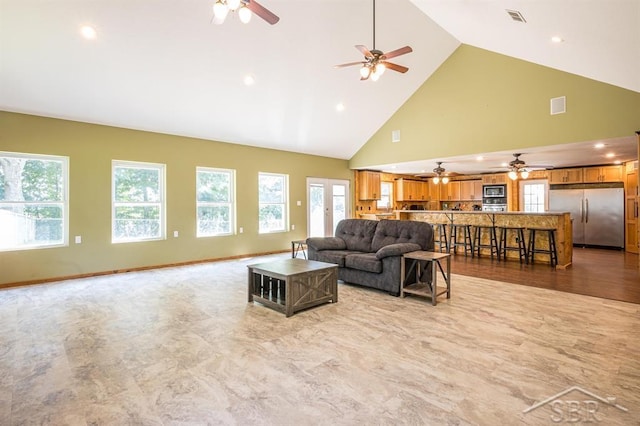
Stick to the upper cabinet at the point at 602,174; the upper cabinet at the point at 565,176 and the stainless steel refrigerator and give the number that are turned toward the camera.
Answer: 3

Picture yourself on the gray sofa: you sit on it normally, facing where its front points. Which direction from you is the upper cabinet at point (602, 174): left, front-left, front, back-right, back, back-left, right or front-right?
back

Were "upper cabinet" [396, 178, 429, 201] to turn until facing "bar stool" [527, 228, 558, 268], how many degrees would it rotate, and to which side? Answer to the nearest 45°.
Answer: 0° — it already faces it

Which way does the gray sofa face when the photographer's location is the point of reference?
facing the viewer and to the left of the viewer

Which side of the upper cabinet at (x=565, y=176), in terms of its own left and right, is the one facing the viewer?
front

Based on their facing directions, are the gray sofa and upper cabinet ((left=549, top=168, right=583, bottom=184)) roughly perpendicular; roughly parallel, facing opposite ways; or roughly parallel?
roughly parallel

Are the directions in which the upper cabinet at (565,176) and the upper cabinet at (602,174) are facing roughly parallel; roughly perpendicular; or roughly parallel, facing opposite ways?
roughly parallel

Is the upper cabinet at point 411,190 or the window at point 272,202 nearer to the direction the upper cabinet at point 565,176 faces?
the window

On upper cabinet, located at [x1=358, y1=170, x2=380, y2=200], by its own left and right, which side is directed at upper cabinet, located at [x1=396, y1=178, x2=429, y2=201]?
left

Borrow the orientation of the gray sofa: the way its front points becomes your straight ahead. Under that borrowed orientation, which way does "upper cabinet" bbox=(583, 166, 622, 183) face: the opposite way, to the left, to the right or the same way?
the same way

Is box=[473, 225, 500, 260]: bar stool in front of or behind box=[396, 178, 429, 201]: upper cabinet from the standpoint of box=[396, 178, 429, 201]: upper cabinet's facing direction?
in front

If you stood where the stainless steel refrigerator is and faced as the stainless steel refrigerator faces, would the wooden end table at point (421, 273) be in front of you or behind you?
in front

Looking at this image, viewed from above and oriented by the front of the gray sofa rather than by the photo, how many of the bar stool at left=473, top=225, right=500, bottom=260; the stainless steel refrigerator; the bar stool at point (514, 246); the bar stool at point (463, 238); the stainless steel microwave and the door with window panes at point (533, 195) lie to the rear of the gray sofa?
6

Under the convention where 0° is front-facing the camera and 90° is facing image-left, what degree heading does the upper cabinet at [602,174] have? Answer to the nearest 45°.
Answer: approximately 0°

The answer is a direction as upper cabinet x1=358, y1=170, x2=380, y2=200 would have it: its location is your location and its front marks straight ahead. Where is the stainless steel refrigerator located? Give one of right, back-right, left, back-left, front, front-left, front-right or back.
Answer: front-left

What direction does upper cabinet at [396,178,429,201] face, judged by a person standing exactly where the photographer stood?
facing the viewer and to the right of the viewer

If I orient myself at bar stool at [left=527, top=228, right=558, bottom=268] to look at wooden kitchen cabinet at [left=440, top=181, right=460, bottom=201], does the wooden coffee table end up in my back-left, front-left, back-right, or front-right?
back-left

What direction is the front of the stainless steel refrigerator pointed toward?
toward the camera

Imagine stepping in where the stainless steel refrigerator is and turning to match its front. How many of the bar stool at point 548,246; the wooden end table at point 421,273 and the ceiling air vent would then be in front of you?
3
